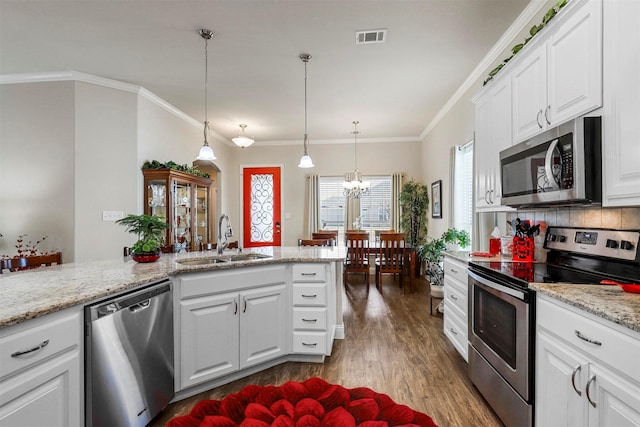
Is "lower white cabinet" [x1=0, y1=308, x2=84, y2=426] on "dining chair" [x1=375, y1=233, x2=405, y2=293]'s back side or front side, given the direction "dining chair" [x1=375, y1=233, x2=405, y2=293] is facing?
on the back side

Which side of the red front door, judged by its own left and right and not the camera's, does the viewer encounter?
front

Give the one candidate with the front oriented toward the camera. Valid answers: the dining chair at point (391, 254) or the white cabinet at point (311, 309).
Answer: the white cabinet

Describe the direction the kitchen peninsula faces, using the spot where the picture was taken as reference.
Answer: facing the viewer and to the right of the viewer

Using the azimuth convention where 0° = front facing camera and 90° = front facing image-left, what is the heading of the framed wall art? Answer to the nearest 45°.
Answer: approximately 90°

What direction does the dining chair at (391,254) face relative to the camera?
away from the camera

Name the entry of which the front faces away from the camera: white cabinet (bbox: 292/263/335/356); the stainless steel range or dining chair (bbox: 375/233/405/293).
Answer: the dining chair

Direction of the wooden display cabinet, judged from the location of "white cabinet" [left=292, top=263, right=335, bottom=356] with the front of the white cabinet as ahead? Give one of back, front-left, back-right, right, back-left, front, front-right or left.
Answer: back-right

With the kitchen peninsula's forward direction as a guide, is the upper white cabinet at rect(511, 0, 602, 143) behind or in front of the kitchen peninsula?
in front

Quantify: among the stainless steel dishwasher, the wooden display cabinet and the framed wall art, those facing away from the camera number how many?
0

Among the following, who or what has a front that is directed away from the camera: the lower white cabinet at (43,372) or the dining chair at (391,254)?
the dining chair

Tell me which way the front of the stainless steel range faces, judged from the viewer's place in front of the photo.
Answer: facing the viewer and to the left of the viewer
